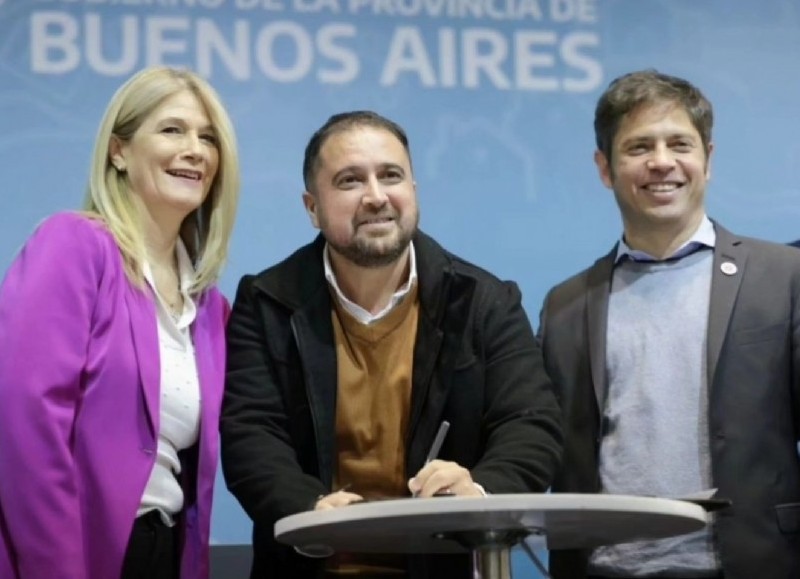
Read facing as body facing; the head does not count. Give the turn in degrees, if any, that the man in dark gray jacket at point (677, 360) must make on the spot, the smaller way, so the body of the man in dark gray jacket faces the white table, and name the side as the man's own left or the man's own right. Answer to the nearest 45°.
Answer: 0° — they already face it

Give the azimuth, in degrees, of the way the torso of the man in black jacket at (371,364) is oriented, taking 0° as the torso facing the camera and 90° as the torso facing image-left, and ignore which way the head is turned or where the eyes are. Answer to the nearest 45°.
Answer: approximately 0°

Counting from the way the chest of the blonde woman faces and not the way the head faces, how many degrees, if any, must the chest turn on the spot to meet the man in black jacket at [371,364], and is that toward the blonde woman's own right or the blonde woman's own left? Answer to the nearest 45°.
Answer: approximately 45° to the blonde woman's own left

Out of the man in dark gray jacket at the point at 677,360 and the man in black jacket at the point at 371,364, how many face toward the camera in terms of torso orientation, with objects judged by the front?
2

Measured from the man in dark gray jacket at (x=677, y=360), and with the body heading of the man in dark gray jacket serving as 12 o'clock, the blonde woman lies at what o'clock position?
The blonde woman is roughly at 2 o'clock from the man in dark gray jacket.

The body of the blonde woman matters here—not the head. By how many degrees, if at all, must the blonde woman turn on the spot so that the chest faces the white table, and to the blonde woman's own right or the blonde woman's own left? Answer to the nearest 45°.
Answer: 0° — they already face it

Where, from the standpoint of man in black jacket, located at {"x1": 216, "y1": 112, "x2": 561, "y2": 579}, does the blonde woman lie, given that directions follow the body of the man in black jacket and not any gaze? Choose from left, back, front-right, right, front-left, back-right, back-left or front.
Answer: right

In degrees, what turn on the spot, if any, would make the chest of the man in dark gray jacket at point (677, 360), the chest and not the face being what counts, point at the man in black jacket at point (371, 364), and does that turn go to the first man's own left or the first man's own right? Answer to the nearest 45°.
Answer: approximately 45° to the first man's own right

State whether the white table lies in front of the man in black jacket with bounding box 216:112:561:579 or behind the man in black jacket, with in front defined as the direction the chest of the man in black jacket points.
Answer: in front
